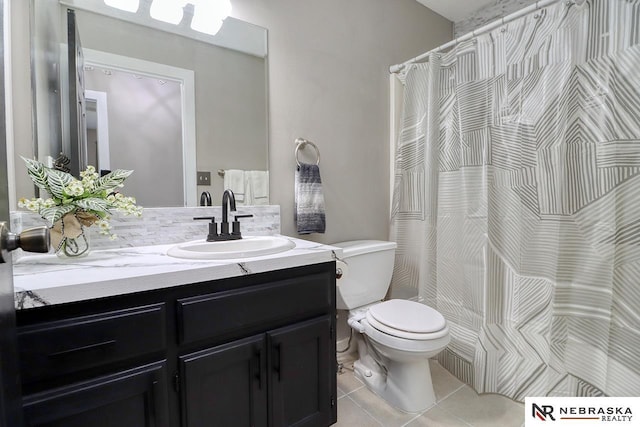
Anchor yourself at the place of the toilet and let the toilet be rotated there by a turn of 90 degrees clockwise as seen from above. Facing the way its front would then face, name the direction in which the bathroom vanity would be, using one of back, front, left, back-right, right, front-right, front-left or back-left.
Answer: front

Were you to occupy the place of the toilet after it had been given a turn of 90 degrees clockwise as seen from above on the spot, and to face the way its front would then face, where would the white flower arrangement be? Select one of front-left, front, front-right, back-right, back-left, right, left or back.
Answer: front

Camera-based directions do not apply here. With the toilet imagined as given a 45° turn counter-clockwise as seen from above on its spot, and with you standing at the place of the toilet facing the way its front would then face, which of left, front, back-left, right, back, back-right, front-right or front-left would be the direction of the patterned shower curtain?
front

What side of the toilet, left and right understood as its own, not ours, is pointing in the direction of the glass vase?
right

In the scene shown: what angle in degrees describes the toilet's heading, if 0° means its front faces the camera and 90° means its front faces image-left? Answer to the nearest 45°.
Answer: approximately 315°

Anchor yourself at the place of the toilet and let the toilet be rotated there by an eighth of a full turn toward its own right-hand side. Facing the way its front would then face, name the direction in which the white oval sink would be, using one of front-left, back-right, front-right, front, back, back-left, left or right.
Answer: front-right
